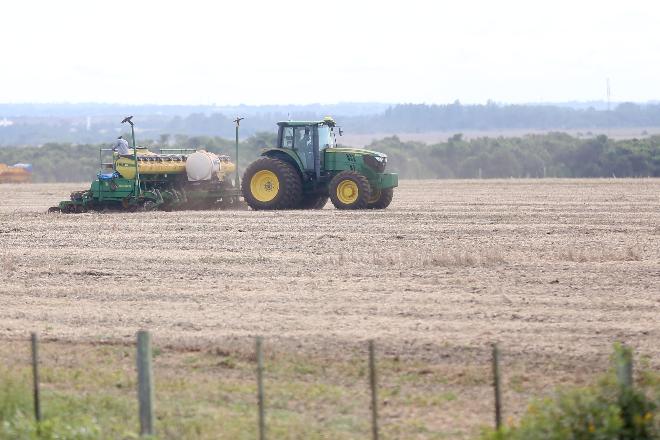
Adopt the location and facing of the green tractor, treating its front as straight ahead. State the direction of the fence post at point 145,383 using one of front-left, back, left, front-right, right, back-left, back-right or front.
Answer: front-right

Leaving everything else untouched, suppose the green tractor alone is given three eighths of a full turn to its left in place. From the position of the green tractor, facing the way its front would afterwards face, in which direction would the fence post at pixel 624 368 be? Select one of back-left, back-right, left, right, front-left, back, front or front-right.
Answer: back

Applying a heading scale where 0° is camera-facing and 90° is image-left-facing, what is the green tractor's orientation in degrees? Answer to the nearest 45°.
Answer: approximately 315°
